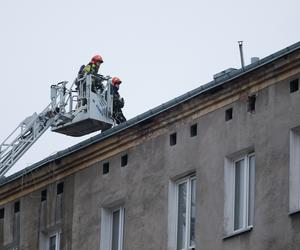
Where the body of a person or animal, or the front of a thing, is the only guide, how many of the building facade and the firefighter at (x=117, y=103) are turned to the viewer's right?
1

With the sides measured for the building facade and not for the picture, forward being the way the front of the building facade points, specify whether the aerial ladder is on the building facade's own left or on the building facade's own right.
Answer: on the building facade's own right

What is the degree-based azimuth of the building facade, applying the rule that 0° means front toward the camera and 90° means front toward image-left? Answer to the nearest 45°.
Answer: approximately 45°

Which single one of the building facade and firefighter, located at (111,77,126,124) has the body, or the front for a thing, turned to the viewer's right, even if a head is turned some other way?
the firefighter

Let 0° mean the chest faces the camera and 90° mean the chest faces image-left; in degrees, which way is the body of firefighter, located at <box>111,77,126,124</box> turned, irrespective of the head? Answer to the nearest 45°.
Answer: approximately 270°
